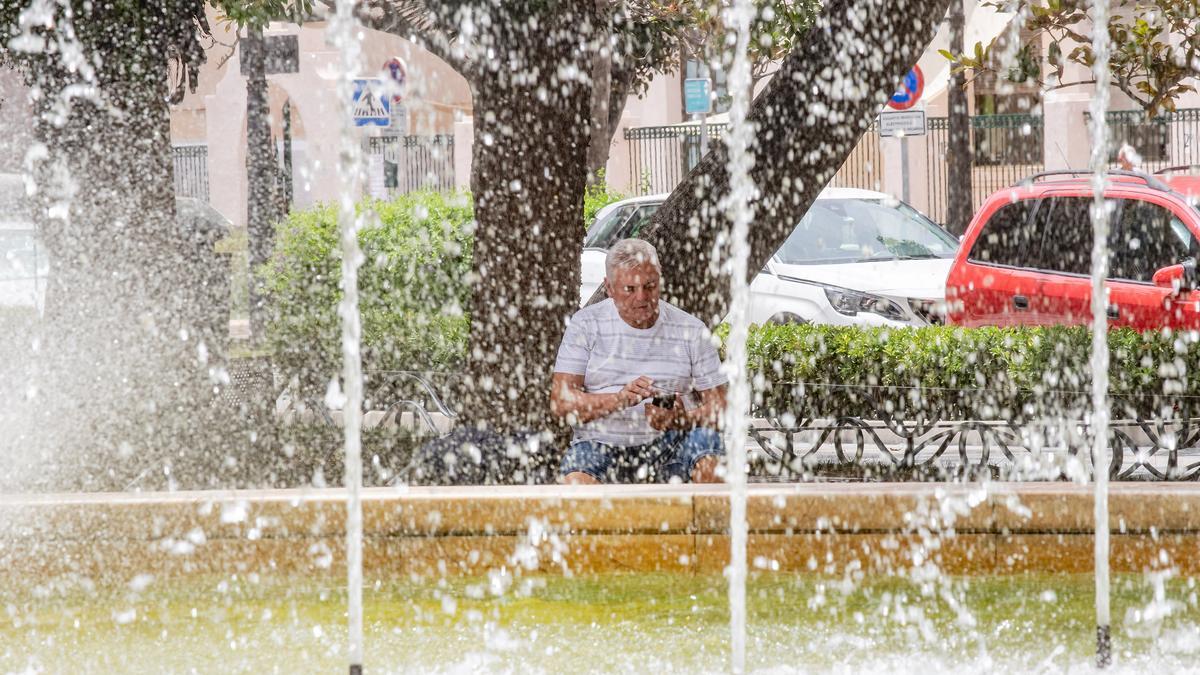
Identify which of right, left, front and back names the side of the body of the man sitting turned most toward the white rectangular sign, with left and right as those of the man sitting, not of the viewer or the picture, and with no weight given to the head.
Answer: back

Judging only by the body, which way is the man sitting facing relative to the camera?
toward the camera

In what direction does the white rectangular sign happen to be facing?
toward the camera

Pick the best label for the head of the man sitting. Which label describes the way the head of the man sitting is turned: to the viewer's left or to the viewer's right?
to the viewer's right

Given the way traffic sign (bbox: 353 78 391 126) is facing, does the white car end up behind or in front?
in front

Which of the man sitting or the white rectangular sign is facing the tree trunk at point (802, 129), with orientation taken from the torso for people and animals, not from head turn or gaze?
the white rectangular sign

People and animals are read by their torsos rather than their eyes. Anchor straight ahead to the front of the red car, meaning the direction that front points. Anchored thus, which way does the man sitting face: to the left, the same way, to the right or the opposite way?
to the right

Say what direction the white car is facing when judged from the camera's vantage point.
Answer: facing the viewer and to the right of the viewer

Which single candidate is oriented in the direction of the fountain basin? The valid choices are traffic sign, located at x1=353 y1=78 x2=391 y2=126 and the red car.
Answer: the traffic sign

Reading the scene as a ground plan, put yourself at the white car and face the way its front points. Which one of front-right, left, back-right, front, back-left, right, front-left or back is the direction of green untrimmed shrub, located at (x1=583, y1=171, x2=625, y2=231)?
back

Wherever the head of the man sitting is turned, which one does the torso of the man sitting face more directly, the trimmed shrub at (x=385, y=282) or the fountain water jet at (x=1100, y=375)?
the fountain water jet

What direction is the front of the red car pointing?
to the viewer's right
